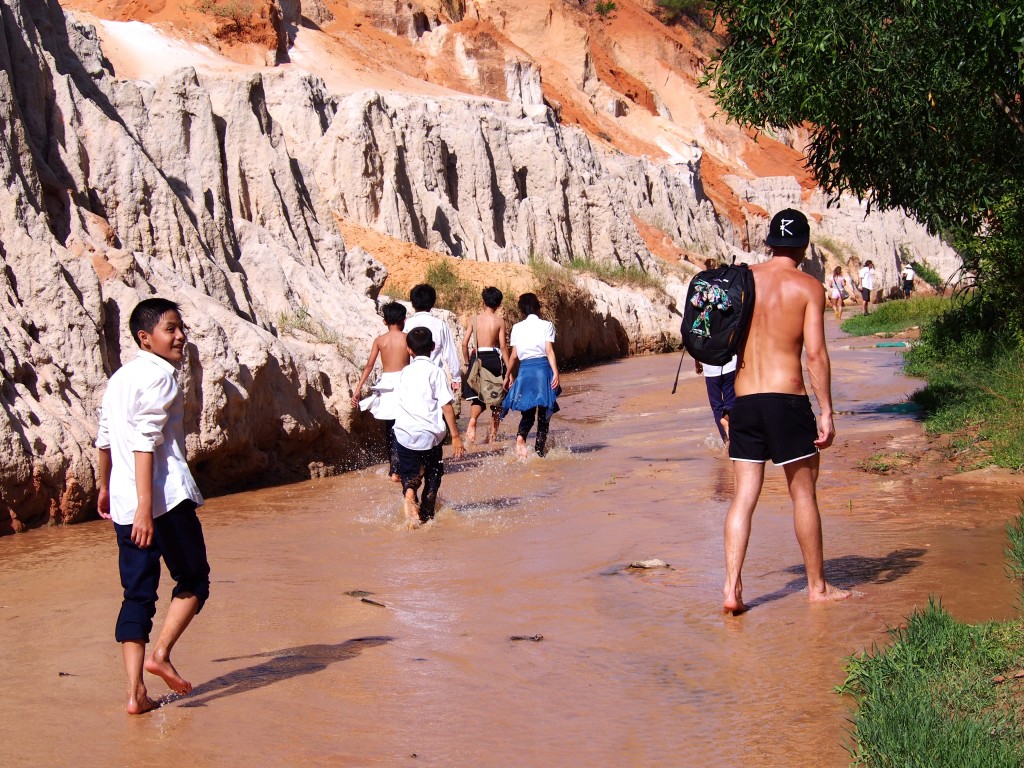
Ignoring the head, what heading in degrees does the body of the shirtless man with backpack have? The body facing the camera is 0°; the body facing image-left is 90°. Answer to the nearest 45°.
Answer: approximately 180°

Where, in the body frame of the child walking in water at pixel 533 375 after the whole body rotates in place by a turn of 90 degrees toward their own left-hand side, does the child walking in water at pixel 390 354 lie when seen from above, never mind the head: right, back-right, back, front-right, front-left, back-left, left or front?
front-left

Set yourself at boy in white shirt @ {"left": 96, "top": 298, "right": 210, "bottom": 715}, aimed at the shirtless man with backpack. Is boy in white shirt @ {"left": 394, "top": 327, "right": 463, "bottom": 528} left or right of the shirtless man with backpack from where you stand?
left

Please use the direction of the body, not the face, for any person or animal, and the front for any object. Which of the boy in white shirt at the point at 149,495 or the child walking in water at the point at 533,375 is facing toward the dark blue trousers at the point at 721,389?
the boy in white shirt

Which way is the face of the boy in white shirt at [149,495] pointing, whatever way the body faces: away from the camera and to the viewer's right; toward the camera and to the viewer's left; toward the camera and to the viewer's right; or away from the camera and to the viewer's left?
toward the camera and to the viewer's right

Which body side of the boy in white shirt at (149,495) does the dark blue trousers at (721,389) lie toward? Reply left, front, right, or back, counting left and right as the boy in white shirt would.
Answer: front

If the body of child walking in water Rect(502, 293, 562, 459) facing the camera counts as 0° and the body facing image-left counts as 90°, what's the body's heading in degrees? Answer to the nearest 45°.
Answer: approximately 180°

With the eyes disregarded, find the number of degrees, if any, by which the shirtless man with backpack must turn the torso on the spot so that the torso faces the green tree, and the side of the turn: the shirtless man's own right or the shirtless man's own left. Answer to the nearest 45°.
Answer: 0° — they already face it

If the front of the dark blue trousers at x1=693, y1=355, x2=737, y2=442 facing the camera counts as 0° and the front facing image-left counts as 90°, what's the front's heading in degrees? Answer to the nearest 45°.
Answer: approximately 180°

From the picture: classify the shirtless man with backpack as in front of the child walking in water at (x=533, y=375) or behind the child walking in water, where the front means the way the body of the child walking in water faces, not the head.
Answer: behind

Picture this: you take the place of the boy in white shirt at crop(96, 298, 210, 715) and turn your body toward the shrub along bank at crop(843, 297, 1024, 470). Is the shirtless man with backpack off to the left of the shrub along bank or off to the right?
right

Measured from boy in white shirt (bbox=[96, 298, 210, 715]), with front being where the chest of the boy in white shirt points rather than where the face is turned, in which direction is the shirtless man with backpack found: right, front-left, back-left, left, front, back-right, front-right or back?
front-right

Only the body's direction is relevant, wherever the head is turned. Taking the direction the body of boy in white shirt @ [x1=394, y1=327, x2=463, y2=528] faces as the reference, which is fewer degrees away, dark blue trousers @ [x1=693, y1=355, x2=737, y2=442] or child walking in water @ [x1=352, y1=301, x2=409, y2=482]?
the child walking in water

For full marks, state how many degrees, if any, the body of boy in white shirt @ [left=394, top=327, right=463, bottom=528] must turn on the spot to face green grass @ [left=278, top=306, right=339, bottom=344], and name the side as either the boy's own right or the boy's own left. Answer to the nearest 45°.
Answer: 0° — they already face it

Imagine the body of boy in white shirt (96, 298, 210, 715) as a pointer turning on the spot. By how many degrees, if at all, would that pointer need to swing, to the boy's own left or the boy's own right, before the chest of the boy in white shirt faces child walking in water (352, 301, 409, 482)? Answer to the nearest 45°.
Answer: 0° — they already face them

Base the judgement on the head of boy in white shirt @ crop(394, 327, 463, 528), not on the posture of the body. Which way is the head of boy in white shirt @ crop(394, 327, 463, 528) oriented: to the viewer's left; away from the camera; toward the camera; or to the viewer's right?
away from the camera
